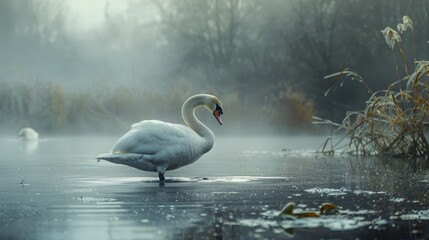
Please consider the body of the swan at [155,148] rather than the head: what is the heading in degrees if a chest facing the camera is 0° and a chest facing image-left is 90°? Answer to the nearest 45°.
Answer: approximately 270°

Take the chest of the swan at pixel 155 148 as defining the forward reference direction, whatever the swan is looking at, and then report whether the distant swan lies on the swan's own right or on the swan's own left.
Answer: on the swan's own left

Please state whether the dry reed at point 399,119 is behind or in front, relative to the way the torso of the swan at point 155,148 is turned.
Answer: in front

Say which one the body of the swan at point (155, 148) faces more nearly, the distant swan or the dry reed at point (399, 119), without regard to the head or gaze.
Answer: the dry reed
